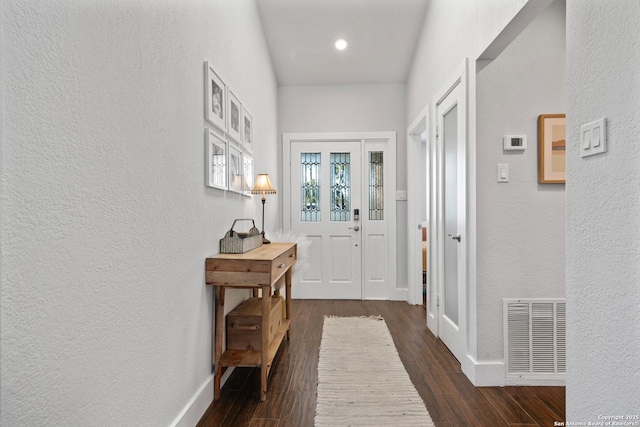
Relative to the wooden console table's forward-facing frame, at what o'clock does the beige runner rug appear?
The beige runner rug is roughly at 12 o'clock from the wooden console table.

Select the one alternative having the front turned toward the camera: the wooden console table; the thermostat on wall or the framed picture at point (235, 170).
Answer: the thermostat on wall

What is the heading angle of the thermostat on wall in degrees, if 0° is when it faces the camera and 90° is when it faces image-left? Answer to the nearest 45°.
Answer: approximately 0°

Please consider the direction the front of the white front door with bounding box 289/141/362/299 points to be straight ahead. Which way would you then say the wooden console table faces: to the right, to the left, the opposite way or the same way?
to the left

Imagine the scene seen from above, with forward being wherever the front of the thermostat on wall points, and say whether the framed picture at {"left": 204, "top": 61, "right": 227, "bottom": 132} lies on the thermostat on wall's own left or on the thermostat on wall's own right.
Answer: on the thermostat on wall's own right

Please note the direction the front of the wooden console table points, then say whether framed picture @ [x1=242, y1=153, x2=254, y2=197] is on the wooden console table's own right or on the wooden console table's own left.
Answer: on the wooden console table's own left

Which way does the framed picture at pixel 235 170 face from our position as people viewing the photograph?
facing to the right of the viewer

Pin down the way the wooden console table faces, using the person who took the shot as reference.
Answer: facing to the right of the viewer

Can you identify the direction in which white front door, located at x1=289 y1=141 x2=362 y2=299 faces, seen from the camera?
facing the viewer

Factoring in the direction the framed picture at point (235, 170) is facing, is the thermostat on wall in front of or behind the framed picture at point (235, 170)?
in front

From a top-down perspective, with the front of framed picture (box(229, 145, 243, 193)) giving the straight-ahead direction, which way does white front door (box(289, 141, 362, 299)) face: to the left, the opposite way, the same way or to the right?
to the right

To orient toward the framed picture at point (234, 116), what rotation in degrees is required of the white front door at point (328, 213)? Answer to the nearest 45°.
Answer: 0° — it already faces it
